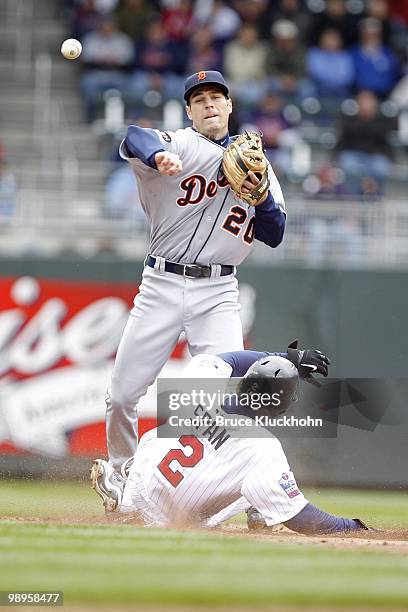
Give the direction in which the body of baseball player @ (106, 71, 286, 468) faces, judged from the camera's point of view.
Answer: toward the camera
